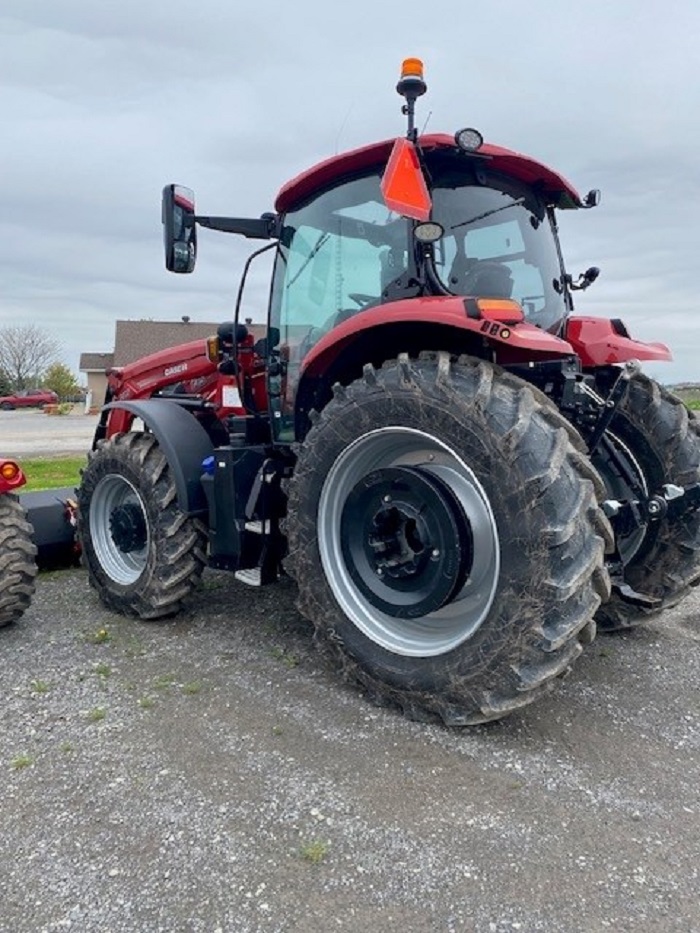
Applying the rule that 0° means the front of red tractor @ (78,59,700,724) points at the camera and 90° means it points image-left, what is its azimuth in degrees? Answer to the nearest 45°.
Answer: approximately 135°
